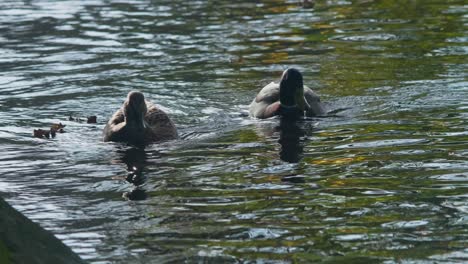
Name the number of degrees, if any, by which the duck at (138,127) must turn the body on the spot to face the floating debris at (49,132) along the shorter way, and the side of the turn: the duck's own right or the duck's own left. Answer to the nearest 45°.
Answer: approximately 90° to the duck's own right

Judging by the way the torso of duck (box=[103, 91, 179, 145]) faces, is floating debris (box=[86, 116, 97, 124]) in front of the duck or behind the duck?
behind

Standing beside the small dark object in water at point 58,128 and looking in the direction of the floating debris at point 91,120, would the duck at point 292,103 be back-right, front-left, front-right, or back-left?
front-right

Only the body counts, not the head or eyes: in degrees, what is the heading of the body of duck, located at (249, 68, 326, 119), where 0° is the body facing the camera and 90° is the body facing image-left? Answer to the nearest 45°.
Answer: approximately 0°

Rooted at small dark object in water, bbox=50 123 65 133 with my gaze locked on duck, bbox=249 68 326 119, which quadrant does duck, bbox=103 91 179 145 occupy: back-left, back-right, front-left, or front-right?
front-right

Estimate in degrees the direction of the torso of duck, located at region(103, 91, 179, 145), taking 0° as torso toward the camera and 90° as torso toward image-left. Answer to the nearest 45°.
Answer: approximately 0°

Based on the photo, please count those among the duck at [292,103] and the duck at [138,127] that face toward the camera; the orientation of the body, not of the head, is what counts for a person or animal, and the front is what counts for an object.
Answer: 2
